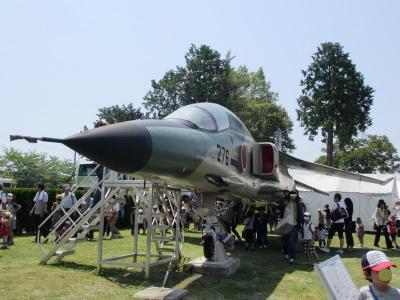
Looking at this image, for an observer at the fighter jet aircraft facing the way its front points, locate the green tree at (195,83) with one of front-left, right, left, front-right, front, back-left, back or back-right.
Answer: back-right

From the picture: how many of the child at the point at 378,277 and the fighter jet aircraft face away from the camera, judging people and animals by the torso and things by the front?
0

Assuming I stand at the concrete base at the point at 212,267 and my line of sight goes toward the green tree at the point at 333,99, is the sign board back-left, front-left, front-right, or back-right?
back-right

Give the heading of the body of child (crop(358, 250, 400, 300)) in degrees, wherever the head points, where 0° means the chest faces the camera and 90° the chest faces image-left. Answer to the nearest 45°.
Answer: approximately 315°

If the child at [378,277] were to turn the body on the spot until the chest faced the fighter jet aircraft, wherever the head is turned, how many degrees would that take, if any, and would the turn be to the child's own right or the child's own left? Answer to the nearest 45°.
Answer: approximately 180°

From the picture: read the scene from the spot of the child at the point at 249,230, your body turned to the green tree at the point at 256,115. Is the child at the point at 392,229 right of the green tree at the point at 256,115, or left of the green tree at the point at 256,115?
right

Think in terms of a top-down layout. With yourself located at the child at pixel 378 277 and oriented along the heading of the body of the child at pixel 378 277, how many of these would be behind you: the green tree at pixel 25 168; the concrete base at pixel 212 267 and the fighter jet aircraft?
3

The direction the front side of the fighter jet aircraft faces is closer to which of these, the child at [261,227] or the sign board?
the sign board

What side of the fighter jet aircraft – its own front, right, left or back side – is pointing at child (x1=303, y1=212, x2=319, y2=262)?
back

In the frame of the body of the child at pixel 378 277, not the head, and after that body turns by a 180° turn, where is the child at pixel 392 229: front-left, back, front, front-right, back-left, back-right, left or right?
front-right

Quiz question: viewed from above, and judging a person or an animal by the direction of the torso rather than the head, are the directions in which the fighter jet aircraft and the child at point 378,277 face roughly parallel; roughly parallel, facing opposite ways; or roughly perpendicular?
roughly perpendicular

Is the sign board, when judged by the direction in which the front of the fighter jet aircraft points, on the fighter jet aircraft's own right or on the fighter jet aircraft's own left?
on the fighter jet aircraft's own left

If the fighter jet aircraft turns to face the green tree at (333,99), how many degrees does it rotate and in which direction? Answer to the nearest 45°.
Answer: approximately 135° to its right
